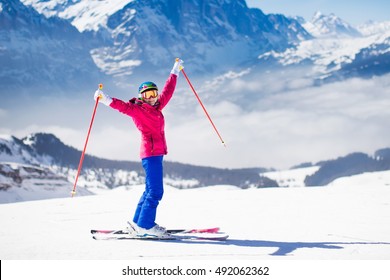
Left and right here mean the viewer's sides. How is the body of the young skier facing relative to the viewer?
facing the viewer and to the right of the viewer
